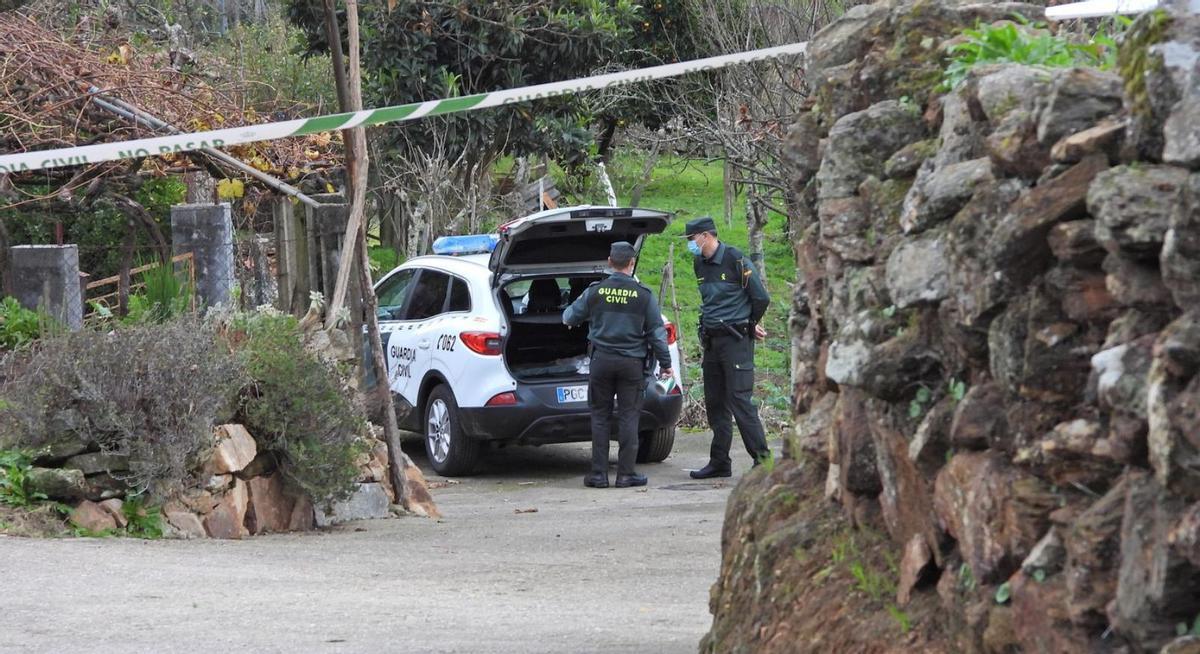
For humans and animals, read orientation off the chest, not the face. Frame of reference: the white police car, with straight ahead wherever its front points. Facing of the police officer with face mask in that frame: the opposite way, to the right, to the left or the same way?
to the left

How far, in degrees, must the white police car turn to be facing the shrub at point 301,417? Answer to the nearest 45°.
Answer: approximately 90° to its left

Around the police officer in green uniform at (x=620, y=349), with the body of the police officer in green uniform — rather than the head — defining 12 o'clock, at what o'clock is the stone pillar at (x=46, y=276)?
The stone pillar is roughly at 9 o'clock from the police officer in green uniform.

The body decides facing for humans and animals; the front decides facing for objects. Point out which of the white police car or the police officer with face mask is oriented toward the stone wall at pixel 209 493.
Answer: the police officer with face mask

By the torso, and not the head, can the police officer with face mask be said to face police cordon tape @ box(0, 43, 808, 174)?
yes

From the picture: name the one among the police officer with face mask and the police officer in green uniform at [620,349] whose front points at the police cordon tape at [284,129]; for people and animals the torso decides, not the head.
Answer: the police officer with face mask

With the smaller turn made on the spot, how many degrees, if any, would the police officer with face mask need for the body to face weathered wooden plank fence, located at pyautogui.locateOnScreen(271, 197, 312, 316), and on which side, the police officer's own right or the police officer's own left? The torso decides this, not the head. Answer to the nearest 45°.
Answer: approximately 45° to the police officer's own right

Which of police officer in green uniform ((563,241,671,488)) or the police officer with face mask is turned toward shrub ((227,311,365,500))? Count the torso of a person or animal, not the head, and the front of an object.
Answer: the police officer with face mask

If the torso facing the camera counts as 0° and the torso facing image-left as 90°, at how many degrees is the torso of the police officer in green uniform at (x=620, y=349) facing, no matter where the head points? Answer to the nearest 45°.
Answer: approximately 180°

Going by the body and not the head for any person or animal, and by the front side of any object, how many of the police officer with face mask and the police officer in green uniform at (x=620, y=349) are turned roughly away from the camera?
1

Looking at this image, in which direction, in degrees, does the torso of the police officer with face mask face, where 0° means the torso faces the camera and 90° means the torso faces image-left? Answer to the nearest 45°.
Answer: approximately 45°

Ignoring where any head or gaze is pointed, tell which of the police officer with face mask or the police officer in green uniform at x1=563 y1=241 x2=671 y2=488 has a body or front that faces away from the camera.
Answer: the police officer in green uniform

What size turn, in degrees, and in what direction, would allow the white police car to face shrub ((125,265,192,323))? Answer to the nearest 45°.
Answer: approximately 90° to its left

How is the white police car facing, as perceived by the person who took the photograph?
facing away from the viewer and to the left of the viewer
